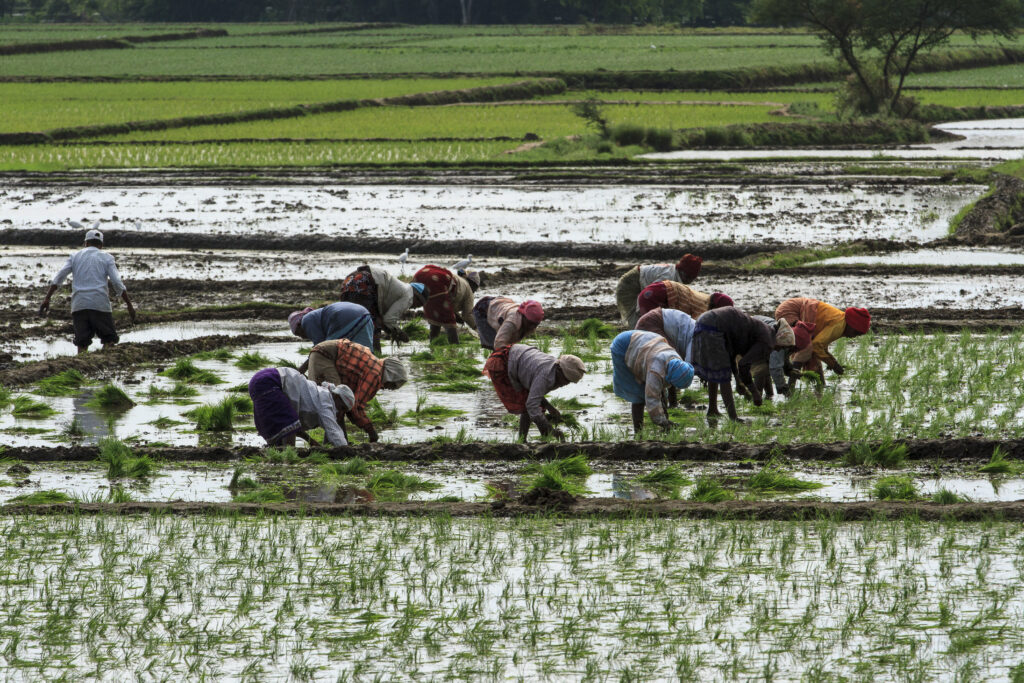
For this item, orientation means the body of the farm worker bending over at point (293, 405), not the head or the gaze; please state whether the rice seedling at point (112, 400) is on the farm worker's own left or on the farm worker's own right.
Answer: on the farm worker's own left

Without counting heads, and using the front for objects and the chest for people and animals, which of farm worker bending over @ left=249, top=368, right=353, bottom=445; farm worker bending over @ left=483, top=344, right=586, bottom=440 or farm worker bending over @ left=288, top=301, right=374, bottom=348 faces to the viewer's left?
farm worker bending over @ left=288, top=301, right=374, bottom=348

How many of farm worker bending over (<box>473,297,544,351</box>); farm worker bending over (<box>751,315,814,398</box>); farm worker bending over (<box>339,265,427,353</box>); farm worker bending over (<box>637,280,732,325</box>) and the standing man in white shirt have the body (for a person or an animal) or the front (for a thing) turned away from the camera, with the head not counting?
1

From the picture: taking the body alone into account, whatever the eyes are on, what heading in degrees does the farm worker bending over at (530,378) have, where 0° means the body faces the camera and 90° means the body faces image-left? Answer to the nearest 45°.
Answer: approximately 270°

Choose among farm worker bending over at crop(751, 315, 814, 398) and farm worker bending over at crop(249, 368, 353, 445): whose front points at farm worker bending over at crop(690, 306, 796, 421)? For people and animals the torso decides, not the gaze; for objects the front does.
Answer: farm worker bending over at crop(249, 368, 353, 445)

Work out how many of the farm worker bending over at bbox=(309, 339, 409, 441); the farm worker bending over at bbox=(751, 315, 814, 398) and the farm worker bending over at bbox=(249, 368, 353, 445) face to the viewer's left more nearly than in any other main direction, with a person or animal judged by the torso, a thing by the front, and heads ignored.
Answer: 0

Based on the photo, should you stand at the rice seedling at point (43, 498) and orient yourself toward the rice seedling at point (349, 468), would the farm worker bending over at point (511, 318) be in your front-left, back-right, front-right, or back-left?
front-left

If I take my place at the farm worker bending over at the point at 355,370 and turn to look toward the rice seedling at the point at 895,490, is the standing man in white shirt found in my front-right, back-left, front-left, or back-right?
back-left

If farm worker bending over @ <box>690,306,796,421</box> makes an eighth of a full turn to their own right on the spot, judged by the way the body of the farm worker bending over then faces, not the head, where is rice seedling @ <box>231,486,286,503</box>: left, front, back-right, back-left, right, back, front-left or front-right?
right

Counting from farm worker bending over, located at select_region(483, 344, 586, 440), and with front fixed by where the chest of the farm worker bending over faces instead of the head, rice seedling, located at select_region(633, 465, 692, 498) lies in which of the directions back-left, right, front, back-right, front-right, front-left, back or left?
front-right

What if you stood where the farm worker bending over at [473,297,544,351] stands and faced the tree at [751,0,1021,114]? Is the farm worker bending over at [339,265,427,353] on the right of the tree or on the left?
left

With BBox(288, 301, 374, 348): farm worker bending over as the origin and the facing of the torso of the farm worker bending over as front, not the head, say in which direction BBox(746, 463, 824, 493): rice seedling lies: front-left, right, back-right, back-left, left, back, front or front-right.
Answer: back-left

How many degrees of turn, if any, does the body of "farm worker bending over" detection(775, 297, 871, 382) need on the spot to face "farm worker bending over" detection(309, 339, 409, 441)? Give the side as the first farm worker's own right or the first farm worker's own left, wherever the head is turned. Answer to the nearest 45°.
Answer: approximately 135° to the first farm worker's own right

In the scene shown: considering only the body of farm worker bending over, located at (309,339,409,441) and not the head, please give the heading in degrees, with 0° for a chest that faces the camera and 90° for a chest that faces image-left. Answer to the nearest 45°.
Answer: approximately 270°

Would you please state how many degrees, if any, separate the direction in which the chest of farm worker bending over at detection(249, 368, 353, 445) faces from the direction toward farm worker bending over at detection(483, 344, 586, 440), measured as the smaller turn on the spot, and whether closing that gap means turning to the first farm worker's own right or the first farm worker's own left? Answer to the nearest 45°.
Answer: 0° — they already face them

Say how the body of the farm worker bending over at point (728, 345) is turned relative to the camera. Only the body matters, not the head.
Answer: to the viewer's right

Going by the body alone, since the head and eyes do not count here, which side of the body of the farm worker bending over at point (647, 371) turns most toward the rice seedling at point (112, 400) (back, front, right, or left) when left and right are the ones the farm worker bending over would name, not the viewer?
back

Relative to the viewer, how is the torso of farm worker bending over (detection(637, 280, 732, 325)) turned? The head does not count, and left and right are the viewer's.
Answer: facing to the right of the viewer

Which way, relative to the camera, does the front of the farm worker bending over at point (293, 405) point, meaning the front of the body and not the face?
to the viewer's right

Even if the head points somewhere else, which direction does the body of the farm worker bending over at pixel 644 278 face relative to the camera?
to the viewer's right

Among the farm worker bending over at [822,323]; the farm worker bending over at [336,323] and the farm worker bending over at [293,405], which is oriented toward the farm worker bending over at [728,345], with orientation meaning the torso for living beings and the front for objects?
the farm worker bending over at [293,405]
